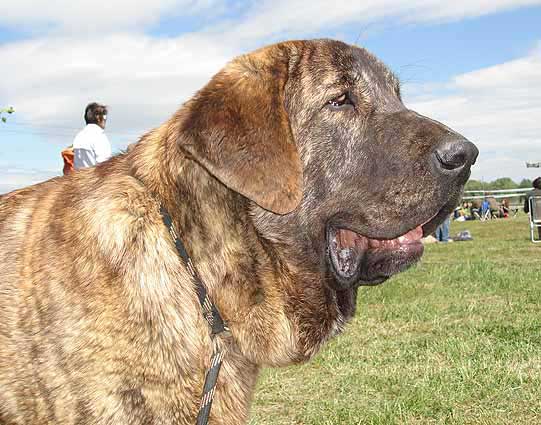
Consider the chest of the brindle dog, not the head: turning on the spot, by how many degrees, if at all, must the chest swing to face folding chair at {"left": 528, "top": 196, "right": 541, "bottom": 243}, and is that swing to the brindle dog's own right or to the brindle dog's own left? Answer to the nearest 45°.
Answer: approximately 45° to the brindle dog's own left

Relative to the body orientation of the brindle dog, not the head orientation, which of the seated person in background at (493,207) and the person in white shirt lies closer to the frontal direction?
the seated person in background

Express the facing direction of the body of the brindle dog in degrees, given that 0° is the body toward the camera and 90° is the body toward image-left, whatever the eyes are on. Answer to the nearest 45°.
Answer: approximately 270°

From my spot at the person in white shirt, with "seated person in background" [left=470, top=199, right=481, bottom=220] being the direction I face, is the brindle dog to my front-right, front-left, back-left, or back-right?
back-right

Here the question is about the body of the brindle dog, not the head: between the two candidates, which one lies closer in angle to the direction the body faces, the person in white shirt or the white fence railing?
the white fence railing

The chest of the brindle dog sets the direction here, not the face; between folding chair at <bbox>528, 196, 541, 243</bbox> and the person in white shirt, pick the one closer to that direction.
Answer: the folding chair
